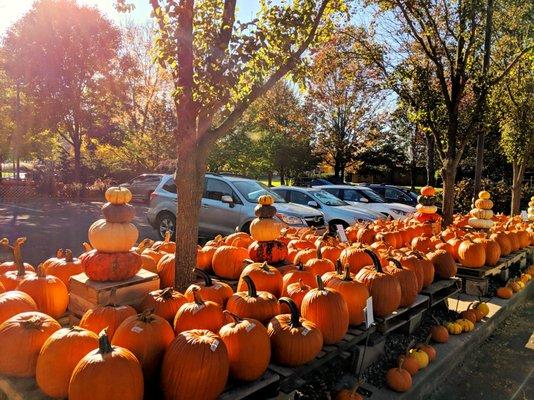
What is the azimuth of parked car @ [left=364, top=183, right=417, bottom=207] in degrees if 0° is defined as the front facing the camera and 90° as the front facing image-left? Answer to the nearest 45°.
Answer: approximately 315°

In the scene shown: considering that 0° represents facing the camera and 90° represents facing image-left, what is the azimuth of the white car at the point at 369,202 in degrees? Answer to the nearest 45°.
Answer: approximately 315°

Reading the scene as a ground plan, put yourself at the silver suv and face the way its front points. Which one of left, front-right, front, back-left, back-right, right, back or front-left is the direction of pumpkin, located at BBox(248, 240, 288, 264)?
front-right

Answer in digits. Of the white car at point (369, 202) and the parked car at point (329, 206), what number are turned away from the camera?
0

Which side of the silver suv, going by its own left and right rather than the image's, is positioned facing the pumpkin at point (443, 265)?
front

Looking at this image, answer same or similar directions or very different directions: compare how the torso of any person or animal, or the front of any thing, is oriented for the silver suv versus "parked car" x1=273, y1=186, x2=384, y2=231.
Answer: same or similar directions

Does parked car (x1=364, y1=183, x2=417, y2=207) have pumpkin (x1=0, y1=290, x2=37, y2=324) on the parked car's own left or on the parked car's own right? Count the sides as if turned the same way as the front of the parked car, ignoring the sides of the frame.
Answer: on the parked car's own right

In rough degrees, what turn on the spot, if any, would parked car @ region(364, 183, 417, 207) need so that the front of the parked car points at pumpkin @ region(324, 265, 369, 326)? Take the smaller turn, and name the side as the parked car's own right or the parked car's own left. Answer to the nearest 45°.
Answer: approximately 45° to the parked car's own right

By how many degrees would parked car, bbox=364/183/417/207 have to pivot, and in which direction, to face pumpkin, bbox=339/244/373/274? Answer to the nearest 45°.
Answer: approximately 45° to its right

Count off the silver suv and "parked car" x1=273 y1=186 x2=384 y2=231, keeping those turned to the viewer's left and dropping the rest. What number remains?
0

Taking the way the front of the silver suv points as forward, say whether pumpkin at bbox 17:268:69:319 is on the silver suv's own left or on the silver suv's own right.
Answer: on the silver suv's own right

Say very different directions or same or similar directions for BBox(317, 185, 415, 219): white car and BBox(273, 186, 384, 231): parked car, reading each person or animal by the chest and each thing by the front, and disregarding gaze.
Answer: same or similar directions

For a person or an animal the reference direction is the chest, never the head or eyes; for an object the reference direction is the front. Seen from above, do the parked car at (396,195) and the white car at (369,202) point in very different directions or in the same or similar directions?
same or similar directions

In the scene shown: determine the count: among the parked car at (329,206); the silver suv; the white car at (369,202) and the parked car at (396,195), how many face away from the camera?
0

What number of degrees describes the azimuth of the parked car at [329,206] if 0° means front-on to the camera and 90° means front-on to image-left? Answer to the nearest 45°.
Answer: approximately 315°
